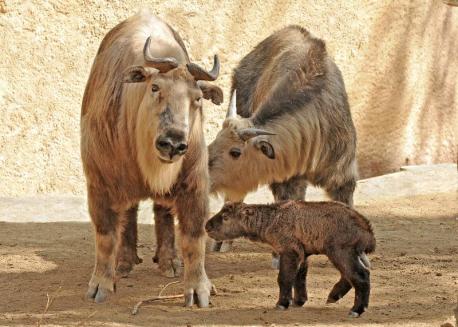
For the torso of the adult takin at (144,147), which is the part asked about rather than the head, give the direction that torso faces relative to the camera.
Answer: toward the camera

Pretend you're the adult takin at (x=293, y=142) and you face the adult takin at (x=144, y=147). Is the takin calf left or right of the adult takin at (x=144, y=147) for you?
left

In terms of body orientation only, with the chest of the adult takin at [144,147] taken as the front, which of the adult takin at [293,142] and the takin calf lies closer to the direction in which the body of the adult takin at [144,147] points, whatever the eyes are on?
the takin calf

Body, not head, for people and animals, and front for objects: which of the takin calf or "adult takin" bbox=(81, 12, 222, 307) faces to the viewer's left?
the takin calf

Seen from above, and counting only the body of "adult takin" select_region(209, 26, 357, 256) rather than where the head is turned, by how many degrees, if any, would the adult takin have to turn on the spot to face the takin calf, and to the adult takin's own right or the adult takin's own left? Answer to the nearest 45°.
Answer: approximately 45° to the adult takin's own left

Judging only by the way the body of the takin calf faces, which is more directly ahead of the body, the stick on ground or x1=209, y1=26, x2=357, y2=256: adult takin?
the stick on ground

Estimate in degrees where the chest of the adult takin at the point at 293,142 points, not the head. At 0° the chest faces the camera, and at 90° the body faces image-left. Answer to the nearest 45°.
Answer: approximately 45°

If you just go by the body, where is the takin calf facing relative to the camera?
to the viewer's left

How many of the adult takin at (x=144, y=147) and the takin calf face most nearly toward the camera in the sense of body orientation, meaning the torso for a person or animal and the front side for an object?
1

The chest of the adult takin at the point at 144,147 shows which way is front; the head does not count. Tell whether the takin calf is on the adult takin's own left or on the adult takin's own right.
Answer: on the adult takin's own left

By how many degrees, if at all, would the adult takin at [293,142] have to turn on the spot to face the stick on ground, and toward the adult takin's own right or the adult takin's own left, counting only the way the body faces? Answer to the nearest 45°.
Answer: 0° — it already faces it

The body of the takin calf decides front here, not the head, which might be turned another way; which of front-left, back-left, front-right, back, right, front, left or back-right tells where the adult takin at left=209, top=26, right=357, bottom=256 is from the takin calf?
right
